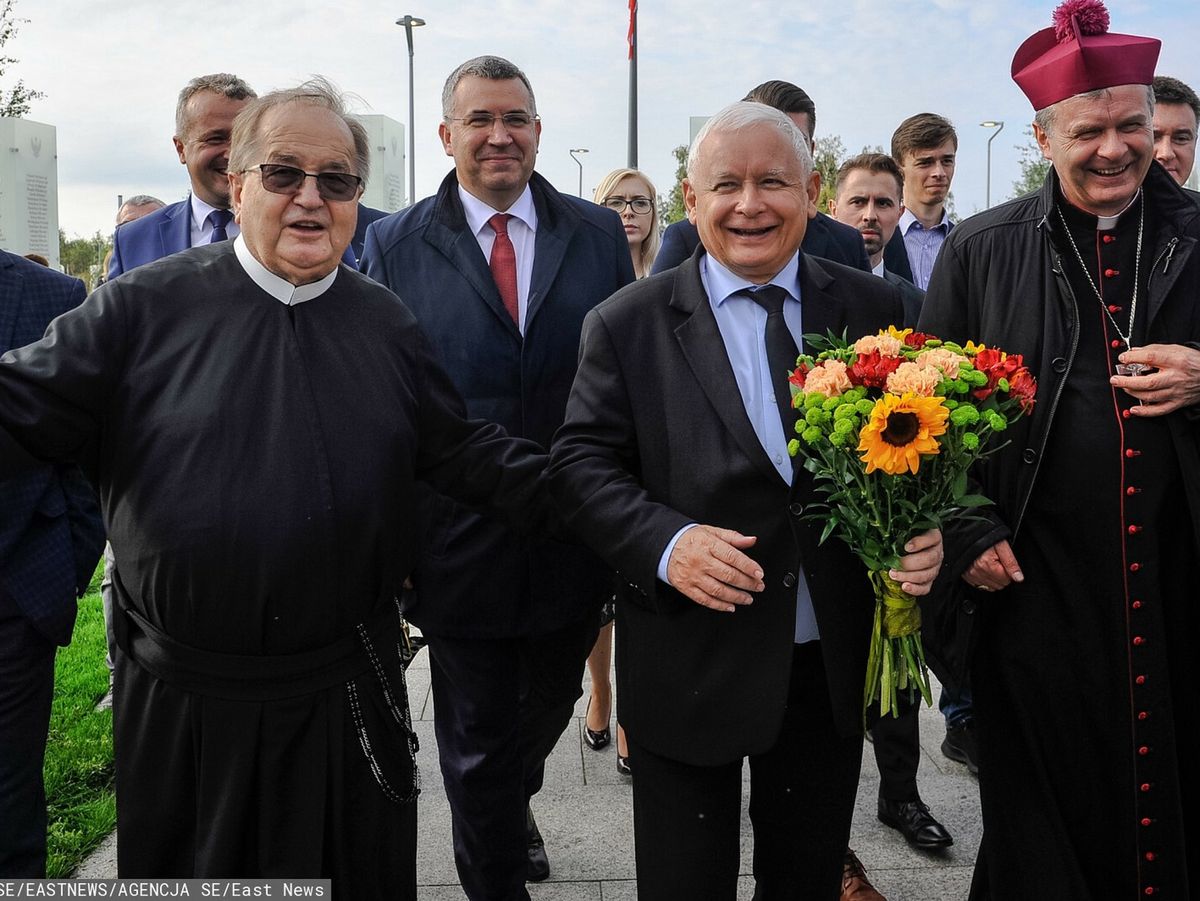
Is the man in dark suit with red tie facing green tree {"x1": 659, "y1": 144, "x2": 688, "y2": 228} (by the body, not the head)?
no

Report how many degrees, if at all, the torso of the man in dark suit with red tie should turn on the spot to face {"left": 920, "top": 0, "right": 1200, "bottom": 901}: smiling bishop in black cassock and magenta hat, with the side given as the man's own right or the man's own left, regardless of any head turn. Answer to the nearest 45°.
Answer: approximately 45° to the man's own left

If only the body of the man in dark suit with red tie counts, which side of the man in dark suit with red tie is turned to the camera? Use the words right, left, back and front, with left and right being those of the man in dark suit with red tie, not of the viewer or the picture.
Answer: front

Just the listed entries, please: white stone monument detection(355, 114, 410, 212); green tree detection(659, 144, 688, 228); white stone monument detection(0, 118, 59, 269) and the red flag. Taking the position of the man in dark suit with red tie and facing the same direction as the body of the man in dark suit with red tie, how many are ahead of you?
0

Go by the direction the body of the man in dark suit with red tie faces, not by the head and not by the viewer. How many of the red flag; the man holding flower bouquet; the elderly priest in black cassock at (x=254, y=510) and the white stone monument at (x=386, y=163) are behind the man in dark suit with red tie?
2

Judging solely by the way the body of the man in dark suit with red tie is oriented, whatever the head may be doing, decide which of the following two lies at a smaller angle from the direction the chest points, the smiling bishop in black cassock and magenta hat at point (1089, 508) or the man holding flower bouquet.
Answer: the man holding flower bouquet

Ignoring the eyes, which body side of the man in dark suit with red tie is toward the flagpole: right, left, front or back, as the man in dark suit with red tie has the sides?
back

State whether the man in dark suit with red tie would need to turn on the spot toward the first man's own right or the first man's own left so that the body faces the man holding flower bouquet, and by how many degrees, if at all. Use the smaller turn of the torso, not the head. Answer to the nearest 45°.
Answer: approximately 45° to the first man's own left

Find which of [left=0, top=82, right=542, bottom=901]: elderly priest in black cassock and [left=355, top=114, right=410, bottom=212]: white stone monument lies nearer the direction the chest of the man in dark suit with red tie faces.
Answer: the elderly priest in black cassock

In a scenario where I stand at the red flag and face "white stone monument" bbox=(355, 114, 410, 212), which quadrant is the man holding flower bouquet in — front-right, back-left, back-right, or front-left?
front-left

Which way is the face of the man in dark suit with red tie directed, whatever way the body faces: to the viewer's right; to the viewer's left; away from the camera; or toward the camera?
toward the camera

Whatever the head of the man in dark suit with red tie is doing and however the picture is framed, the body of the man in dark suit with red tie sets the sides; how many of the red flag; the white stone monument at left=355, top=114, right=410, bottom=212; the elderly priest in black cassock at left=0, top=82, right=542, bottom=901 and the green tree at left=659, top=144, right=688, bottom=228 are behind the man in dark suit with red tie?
3

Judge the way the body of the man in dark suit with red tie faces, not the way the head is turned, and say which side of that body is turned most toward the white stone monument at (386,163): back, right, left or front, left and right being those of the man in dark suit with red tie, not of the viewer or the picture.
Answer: back

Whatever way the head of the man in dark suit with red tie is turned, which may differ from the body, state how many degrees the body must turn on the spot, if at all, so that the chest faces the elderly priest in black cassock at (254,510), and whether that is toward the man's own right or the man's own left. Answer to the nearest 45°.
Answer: approximately 45° to the man's own right

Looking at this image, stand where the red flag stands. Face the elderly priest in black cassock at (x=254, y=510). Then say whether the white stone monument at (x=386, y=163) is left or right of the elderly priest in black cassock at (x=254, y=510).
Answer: right

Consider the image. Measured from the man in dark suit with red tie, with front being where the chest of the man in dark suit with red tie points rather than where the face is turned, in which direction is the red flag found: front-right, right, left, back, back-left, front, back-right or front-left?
back

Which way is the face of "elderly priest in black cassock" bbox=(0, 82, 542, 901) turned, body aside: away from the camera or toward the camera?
toward the camera

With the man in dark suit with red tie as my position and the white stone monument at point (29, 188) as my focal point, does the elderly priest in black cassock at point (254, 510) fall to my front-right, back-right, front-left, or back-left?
back-left
